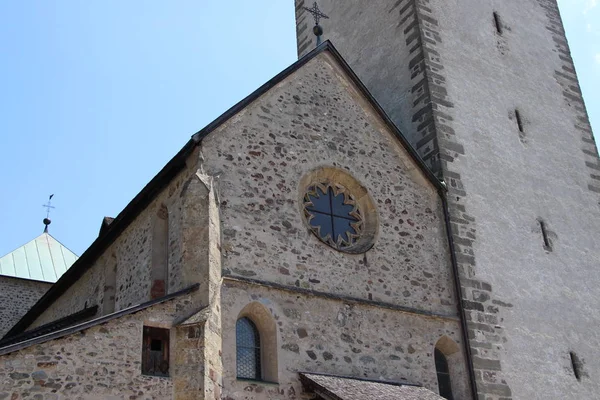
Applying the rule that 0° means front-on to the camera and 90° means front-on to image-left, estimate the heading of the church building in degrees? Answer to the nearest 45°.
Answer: approximately 315°
